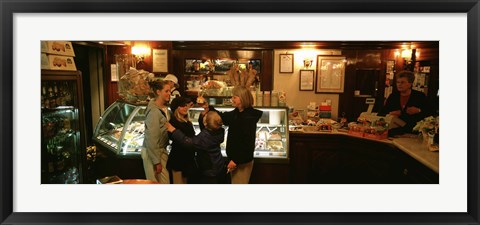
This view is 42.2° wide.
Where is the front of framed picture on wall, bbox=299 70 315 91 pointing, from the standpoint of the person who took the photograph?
facing the viewer
